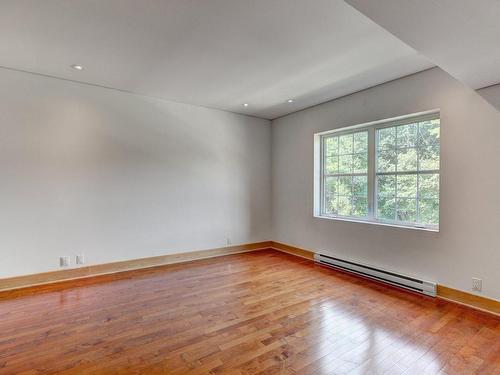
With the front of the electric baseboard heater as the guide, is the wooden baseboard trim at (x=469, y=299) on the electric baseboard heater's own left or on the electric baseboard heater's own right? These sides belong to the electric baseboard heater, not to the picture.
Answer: on the electric baseboard heater's own left

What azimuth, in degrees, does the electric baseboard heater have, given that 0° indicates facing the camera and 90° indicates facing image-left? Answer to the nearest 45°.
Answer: approximately 45°

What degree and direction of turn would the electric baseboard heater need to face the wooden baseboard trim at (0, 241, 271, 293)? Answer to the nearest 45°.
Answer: approximately 45° to its right
